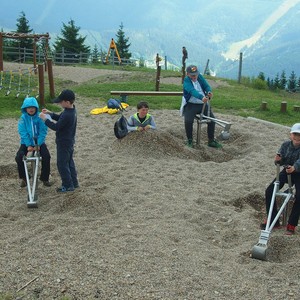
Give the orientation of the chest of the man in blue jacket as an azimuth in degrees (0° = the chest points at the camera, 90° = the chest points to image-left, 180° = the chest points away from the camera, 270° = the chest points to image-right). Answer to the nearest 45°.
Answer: approximately 315°

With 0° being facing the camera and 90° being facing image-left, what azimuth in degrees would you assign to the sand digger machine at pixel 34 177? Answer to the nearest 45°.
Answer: approximately 0°

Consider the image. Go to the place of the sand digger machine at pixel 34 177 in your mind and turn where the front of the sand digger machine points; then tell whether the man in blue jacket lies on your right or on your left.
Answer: on your left

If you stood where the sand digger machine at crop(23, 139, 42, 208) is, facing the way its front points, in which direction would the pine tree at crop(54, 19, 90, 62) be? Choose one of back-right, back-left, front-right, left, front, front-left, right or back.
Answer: back

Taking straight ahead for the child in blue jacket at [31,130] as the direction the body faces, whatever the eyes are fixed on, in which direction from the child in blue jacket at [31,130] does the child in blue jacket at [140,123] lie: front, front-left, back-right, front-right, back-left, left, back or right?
back-left

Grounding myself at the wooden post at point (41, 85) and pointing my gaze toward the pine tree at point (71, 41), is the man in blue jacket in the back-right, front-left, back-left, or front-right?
back-right

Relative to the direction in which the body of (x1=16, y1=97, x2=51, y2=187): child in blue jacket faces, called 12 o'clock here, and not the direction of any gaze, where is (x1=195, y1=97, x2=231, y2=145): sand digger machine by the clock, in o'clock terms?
The sand digger machine is roughly at 8 o'clock from the child in blue jacket.

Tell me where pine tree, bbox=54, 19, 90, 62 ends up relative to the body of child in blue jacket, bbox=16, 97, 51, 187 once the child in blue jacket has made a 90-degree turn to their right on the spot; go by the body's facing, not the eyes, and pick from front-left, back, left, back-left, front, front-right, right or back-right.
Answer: right
